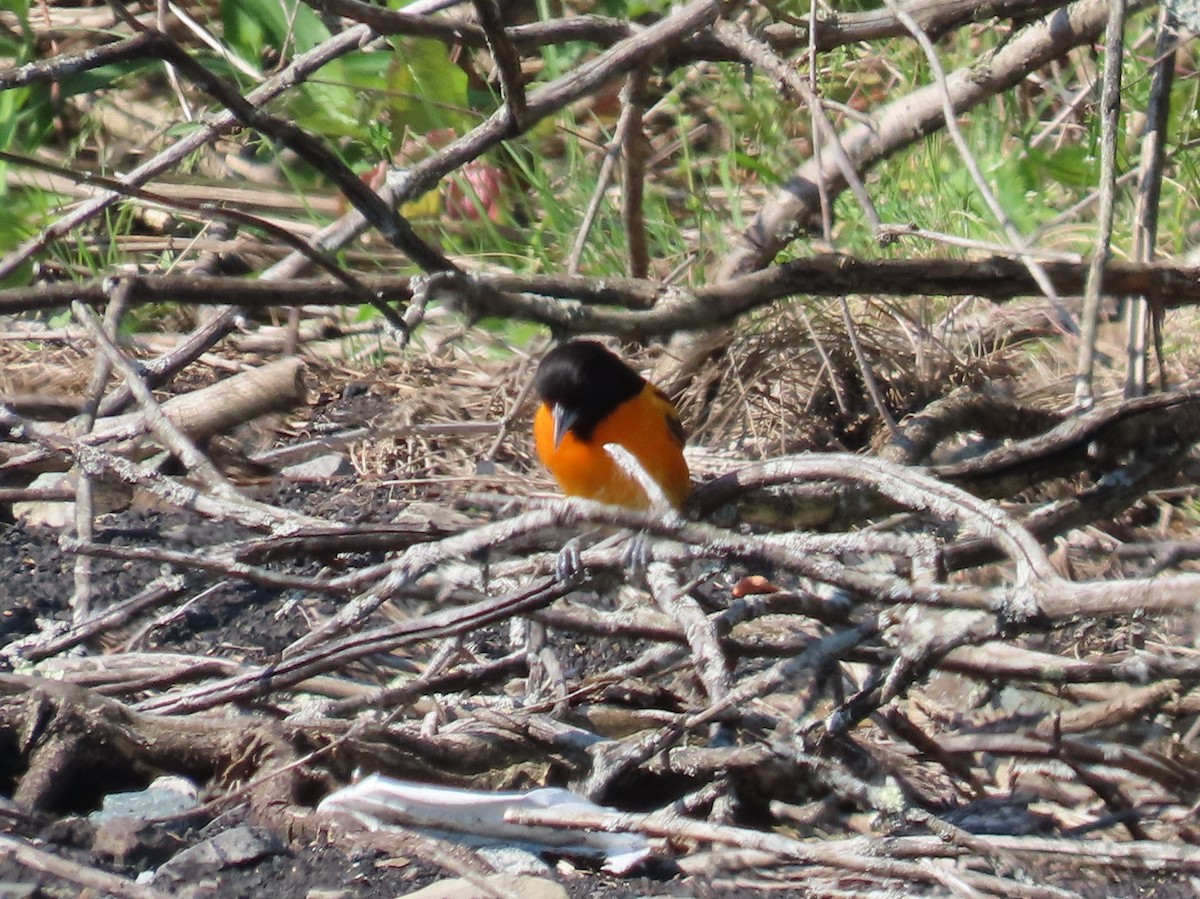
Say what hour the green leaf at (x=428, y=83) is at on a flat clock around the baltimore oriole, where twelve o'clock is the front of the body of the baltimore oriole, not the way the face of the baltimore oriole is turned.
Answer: The green leaf is roughly at 4 o'clock from the baltimore oriole.

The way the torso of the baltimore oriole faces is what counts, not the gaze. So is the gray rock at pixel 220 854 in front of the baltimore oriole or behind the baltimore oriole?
in front

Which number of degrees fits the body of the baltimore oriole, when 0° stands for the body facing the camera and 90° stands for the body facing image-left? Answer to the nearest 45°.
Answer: approximately 45°

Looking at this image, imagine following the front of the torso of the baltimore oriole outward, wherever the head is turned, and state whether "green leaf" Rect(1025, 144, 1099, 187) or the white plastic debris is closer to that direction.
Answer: the white plastic debris

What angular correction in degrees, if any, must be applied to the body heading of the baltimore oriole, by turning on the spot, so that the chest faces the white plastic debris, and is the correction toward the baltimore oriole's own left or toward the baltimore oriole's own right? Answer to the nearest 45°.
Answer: approximately 45° to the baltimore oriole's own left

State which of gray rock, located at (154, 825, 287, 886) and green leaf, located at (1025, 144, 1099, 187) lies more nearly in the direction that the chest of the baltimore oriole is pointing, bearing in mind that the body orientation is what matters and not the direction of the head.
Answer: the gray rock

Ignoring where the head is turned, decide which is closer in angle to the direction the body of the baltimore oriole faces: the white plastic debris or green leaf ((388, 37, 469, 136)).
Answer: the white plastic debris

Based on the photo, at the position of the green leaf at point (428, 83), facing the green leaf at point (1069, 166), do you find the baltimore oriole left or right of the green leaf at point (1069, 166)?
right

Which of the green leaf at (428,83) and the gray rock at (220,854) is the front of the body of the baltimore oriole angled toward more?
the gray rock

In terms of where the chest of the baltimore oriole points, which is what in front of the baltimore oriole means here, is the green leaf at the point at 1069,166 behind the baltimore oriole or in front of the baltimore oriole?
behind
